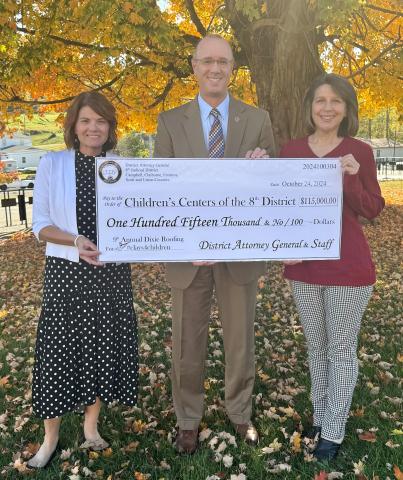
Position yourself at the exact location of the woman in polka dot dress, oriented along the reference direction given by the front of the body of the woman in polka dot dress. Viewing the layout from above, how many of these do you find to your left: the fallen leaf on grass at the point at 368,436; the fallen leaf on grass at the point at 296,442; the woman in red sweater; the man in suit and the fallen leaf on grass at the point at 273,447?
5

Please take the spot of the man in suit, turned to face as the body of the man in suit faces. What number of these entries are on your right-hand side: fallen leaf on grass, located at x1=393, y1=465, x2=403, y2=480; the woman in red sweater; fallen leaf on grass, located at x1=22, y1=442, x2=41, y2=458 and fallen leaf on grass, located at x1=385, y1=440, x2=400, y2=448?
1

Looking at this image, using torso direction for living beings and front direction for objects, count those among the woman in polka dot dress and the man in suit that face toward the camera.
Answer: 2

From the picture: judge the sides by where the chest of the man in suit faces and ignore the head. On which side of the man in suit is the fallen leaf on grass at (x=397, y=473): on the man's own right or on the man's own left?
on the man's own left

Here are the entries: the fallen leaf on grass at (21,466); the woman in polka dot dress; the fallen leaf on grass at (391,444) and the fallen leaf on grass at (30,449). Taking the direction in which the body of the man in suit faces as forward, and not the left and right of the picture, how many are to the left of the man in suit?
1

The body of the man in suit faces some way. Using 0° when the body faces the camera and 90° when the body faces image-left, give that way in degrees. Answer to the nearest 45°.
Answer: approximately 0°
